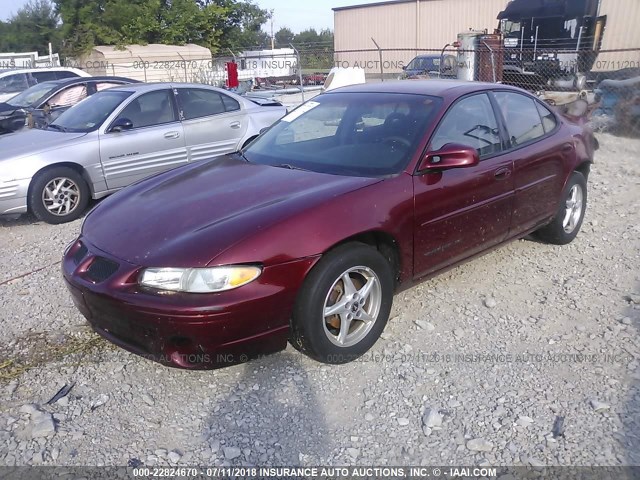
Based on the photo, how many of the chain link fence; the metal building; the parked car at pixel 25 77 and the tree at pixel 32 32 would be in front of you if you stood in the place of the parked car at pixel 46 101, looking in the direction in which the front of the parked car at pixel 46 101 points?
0

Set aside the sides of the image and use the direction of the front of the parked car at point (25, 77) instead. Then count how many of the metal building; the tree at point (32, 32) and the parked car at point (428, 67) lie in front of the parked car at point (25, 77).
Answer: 0

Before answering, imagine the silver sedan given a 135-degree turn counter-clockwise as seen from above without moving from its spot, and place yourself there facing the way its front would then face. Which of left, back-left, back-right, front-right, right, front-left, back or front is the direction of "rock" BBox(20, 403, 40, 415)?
right

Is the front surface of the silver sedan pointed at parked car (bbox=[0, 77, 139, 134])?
no

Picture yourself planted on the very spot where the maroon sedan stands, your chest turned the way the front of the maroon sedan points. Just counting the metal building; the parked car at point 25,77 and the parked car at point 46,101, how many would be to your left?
0

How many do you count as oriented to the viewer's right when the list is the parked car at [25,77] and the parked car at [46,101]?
0

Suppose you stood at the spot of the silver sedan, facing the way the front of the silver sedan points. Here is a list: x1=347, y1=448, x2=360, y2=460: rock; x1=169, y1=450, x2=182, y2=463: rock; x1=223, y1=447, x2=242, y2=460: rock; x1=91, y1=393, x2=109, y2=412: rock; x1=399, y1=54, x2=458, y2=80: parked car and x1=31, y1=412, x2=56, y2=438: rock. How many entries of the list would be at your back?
1

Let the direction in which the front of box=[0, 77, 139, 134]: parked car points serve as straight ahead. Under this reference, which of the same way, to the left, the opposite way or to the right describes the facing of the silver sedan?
the same way

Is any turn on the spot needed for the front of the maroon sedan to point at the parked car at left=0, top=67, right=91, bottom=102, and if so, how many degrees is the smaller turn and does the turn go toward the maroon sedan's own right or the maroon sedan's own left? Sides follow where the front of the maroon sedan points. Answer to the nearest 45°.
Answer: approximately 90° to the maroon sedan's own right

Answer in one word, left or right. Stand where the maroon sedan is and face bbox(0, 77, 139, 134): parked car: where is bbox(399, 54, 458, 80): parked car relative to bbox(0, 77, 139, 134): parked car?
right

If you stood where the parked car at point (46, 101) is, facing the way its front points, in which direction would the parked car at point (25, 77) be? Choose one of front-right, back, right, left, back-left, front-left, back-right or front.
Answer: back-right

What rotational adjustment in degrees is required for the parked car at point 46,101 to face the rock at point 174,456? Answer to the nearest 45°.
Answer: approximately 45° to its left

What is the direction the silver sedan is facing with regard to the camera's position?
facing the viewer and to the left of the viewer

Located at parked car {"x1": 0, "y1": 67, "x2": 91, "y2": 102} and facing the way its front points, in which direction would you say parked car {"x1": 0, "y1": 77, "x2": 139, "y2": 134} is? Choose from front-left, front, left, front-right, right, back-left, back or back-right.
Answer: front-left

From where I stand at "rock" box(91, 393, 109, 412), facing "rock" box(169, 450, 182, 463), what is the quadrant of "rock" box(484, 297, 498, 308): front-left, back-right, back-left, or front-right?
front-left

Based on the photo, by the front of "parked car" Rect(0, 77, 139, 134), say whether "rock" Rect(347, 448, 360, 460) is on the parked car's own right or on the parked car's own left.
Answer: on the parked car's own left

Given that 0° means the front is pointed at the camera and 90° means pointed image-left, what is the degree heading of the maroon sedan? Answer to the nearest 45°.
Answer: approximately 45°

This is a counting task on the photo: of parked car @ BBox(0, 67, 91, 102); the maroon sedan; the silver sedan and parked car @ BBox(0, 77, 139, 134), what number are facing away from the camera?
0

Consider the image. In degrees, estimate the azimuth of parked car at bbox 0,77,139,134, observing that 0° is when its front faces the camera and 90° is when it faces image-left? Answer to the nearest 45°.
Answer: approximately 45°

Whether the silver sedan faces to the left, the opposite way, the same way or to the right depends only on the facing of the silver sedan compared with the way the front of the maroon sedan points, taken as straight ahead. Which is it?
the same way
